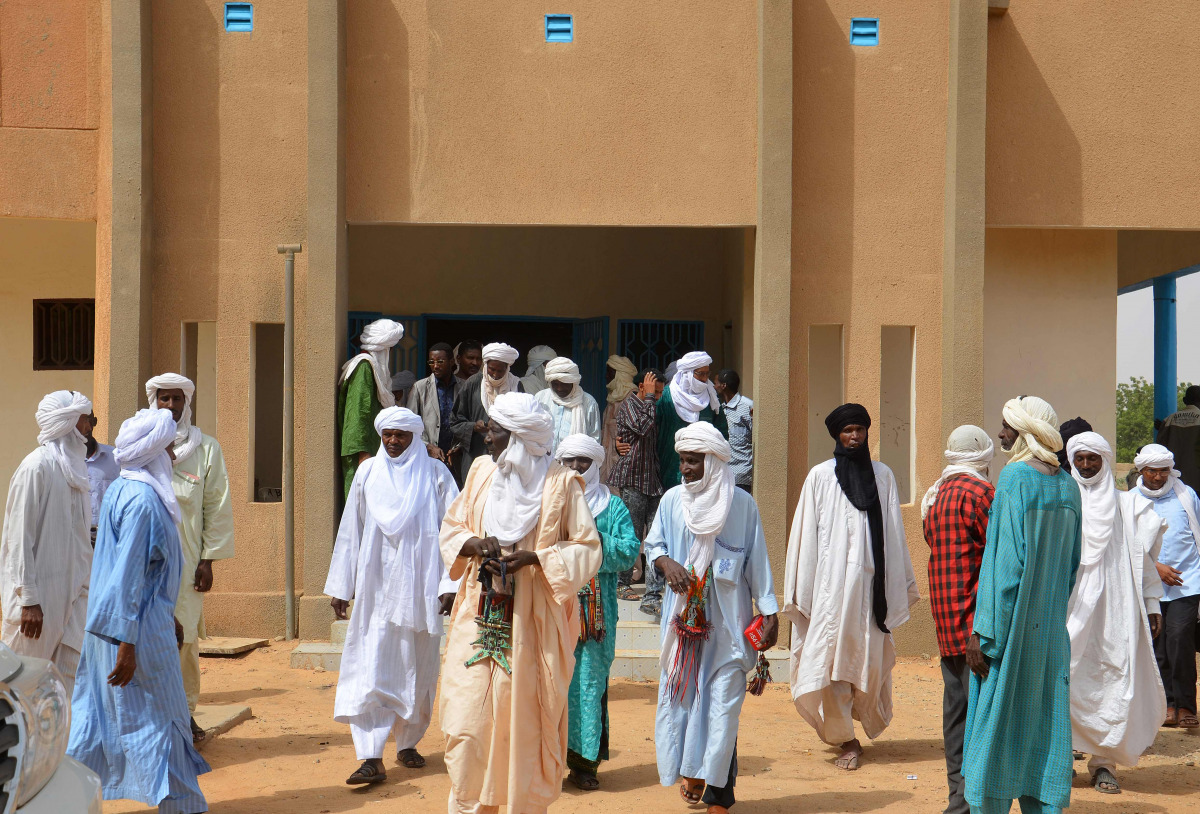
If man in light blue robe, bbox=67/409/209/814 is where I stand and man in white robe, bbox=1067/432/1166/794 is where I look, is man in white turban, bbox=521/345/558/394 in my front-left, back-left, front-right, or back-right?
front-left

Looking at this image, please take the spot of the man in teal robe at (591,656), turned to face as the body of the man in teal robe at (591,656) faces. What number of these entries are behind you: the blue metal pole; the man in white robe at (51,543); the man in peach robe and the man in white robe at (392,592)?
1

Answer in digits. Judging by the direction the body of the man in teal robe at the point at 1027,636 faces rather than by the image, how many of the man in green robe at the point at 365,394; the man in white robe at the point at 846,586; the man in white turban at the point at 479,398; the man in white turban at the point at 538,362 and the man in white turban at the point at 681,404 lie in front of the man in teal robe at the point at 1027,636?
5

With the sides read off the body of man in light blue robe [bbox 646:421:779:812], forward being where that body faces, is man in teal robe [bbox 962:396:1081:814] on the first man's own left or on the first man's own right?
on the first man's own left

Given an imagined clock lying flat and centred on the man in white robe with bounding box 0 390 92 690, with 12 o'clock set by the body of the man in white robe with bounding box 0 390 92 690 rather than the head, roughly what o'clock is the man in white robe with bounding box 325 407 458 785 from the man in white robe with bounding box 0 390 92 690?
the man in white robe with bounding box 325 407 458 785 is roughly at 12 o'clock from the man in white robe with bounding box 0 390 92 690.

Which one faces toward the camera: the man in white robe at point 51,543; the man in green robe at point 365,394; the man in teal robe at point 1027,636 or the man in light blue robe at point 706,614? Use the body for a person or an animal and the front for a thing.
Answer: the man in light blue robe

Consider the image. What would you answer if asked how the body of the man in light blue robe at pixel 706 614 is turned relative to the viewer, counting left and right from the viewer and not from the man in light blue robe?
facing the viewer
